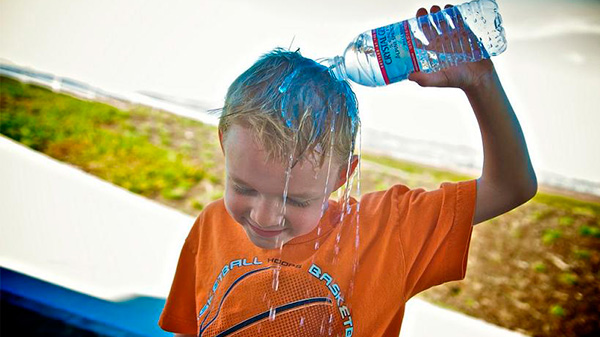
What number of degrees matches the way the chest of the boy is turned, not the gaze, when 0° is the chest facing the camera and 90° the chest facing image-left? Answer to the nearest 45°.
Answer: approximately 45°

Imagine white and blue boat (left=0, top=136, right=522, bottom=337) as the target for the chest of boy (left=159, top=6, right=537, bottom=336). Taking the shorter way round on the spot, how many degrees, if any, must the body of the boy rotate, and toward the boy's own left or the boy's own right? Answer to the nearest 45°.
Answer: approximately 90° to the boy's own right

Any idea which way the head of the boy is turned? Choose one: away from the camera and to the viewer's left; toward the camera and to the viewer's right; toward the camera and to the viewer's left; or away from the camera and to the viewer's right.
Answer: toward the camera and to the viewer's left
